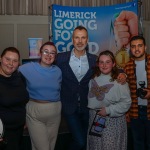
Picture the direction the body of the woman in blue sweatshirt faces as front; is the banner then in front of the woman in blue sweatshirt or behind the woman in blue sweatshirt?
behind

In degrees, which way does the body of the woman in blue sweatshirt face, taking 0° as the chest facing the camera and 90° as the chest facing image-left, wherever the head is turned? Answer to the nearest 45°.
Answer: approximately 0°

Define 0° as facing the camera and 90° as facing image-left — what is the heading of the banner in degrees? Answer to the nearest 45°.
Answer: approximately 0°

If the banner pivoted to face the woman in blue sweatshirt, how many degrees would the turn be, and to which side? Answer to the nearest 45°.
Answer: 0° — it already faces them

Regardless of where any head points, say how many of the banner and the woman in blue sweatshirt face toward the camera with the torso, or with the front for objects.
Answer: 2
